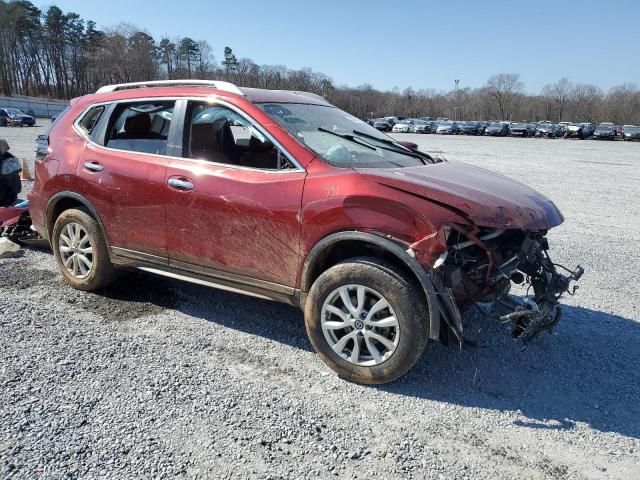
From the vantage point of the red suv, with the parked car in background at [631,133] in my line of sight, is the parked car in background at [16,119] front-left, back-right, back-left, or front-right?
front-left

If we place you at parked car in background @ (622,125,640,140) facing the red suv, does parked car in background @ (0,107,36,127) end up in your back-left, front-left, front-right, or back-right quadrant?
front-right

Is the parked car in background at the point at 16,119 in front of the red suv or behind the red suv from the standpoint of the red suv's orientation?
behind

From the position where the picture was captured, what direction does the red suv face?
facing the viewer and to the right of the viewer

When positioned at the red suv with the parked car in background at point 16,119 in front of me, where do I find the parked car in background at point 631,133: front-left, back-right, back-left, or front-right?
front-right

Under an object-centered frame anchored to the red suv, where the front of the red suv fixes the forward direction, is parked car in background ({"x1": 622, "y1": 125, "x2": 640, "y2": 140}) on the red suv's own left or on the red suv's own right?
on the red suv's own left
